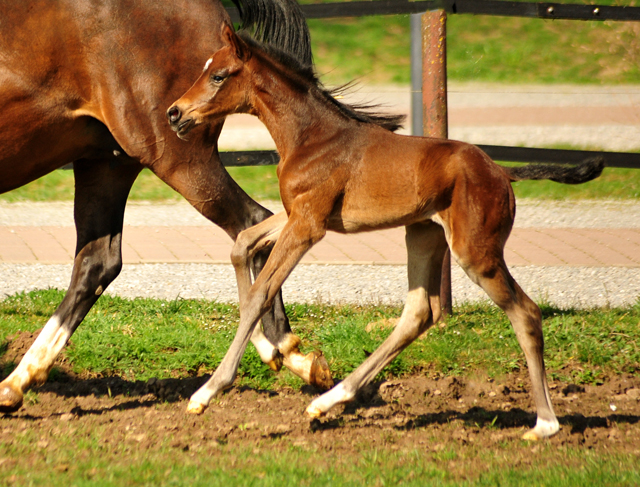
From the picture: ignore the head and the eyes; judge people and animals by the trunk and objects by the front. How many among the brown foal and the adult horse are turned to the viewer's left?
2

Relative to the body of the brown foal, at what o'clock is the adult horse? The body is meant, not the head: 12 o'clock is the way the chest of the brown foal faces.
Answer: The adult horse is roughly at 1 o'clock from the brown foal.

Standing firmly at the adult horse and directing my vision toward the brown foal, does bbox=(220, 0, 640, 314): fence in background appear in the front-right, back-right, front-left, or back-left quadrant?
front-left

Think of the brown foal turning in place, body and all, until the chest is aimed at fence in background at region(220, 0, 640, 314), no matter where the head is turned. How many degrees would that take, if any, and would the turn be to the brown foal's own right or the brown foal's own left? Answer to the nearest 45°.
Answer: approximately 90° to the brown foal's own right

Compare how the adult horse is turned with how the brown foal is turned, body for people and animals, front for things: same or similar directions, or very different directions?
same or similar directions

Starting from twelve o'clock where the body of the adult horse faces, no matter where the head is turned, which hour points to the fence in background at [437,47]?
The fence in background is roughly at 5 o'clock from the adult horse.

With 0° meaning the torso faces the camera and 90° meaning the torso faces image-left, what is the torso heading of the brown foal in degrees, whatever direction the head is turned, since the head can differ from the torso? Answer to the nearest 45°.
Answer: approximately 90°

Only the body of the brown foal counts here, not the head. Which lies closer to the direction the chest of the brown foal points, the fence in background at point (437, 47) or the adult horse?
the adult horse

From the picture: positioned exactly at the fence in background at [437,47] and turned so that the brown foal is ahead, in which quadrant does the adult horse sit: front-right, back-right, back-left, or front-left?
front-right

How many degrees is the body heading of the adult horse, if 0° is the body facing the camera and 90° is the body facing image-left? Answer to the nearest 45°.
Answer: approximately 90°
